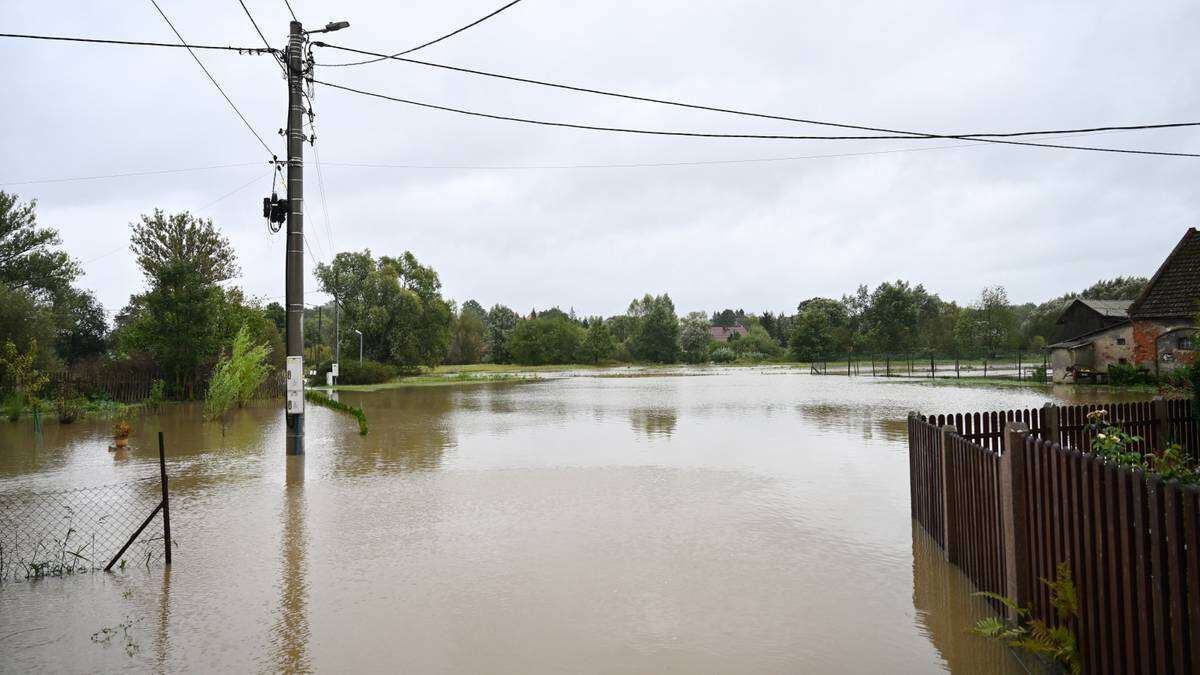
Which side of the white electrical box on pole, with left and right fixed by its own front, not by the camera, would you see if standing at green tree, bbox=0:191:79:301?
back

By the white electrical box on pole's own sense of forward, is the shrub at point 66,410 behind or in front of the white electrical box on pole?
behind

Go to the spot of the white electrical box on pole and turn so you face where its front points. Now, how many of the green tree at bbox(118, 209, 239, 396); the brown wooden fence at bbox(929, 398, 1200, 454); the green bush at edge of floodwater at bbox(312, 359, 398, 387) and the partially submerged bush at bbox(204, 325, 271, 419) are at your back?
3

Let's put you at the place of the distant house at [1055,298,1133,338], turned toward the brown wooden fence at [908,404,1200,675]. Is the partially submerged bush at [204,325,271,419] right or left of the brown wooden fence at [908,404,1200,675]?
right

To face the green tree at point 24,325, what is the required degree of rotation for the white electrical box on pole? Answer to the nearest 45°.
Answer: approximately 135° to its right

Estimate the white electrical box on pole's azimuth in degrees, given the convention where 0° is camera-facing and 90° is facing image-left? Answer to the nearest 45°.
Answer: approximately 0°

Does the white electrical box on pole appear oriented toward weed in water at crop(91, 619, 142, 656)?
yes
